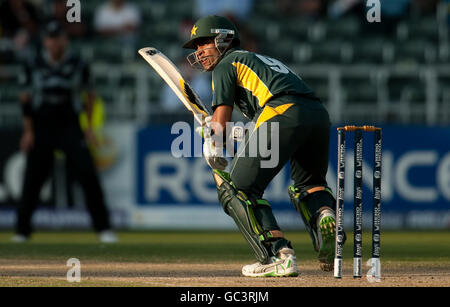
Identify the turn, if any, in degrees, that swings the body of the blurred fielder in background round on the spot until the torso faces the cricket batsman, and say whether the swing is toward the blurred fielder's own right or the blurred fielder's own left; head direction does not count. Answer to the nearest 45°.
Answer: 0° — they already face them

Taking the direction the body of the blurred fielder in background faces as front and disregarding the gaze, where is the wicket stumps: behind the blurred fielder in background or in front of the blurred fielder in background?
in front

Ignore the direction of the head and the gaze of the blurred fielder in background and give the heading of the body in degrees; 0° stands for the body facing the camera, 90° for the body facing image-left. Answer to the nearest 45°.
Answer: approximately 0°

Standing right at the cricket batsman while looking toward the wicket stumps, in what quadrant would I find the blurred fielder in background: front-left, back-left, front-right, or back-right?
back-left
